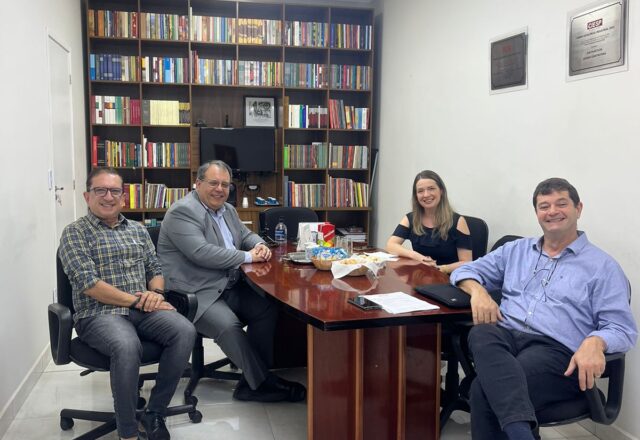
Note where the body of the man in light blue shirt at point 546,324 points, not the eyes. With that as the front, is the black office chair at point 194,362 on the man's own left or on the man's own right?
on the man's own right

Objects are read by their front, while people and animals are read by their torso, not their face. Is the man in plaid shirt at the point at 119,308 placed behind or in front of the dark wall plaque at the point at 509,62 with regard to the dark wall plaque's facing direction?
in front

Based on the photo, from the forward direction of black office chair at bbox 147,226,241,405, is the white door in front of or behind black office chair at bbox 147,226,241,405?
behind

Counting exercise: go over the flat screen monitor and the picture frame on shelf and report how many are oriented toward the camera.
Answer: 2

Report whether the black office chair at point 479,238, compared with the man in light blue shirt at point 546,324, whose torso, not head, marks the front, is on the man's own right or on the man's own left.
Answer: on the man's own right

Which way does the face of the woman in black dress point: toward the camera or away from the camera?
toward the camera

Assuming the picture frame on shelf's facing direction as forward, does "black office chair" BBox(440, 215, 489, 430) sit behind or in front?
in front

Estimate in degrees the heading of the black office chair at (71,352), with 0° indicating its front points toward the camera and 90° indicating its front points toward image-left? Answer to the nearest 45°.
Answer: approximately 315°

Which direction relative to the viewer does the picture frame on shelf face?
toward the camera

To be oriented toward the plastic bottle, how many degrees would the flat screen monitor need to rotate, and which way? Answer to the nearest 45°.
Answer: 0° — it already faces it

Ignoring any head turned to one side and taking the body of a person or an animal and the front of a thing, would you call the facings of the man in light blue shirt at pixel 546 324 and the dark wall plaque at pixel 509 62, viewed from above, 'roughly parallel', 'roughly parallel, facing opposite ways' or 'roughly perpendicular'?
roughly parallel

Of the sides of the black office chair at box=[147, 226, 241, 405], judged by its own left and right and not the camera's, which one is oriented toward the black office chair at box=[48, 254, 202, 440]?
right

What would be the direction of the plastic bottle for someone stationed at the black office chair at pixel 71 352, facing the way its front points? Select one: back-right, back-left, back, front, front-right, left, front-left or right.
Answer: left

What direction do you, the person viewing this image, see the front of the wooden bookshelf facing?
facing the viewer

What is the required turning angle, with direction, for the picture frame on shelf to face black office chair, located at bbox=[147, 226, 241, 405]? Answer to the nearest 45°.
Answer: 0° — it already faces it

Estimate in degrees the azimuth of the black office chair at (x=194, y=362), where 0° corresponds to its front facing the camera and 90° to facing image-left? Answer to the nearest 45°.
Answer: approximately 315°
